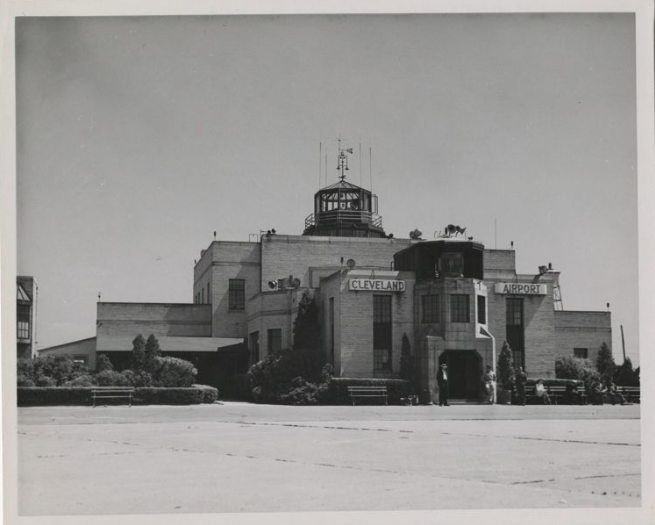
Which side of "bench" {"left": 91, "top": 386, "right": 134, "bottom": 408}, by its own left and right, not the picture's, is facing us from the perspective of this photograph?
front

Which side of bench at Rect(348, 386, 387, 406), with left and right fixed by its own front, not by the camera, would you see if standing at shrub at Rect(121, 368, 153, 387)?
right

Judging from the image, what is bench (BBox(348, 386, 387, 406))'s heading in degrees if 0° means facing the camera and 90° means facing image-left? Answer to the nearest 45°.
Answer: approximately 0°

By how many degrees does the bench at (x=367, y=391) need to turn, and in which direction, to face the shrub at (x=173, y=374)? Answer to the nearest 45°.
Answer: approximately 90° to its right

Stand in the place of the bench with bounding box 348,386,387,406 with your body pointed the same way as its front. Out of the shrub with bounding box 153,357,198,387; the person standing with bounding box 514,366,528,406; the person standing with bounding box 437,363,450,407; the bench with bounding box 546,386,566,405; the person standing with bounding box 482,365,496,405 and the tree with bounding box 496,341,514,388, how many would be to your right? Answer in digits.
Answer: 1

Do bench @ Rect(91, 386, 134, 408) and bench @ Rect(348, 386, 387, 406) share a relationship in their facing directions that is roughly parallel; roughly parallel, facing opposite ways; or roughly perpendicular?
roughly parallel

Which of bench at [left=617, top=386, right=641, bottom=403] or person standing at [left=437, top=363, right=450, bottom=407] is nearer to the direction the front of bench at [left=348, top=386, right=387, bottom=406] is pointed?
the person standing

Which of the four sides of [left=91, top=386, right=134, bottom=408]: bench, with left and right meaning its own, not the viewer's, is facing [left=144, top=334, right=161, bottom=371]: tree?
back

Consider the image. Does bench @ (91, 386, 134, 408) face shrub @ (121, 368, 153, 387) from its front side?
no

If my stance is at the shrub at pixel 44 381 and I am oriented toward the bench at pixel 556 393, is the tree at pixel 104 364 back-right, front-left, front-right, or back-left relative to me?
front-left

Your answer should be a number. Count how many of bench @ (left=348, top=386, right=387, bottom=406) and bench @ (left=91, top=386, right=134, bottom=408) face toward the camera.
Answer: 2

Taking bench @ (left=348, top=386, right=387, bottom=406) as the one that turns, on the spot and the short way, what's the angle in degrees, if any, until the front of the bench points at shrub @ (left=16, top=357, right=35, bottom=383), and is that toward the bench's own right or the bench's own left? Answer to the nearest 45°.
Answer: approximately 45° to the bench's own right

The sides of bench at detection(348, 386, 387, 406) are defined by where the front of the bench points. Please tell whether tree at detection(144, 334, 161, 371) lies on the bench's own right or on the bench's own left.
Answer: on the bench's own right

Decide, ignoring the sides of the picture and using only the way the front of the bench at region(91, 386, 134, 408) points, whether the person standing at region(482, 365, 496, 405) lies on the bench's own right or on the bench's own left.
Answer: on the bench's own left

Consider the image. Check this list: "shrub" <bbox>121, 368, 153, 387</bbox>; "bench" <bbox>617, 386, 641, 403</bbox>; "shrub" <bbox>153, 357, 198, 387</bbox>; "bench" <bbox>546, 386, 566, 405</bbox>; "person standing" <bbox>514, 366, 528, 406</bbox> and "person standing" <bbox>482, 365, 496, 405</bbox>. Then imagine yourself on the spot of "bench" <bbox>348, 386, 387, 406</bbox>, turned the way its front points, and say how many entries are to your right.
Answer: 2

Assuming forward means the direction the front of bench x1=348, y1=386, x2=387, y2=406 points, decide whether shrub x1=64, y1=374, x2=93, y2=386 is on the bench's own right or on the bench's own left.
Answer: on the bench's own right
